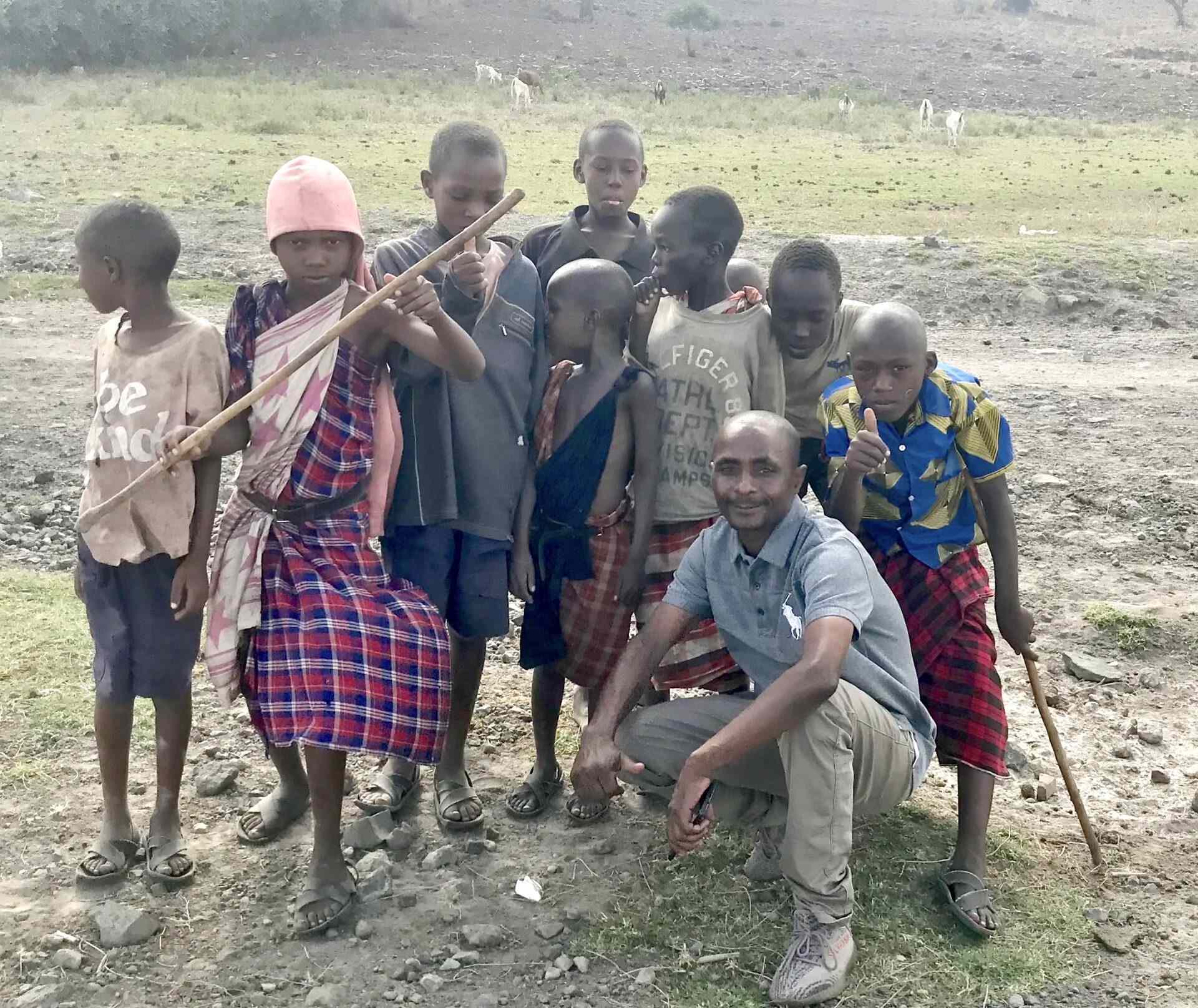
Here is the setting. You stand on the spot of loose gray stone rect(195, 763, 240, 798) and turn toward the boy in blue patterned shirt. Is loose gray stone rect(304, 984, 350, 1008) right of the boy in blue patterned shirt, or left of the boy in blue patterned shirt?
right

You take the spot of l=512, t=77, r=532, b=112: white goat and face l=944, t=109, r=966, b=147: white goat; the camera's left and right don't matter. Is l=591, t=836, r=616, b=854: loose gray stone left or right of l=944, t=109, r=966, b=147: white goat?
right

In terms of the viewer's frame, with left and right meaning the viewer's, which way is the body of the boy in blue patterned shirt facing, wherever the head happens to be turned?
facing the viewer

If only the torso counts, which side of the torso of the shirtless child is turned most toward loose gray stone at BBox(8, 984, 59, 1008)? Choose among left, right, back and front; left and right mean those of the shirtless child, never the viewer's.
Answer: front

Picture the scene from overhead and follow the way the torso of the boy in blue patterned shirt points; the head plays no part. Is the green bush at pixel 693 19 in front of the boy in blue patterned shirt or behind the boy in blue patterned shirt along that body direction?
behind

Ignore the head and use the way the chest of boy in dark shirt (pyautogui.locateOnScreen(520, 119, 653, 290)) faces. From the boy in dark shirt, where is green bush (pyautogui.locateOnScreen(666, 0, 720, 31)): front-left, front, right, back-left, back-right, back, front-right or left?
back

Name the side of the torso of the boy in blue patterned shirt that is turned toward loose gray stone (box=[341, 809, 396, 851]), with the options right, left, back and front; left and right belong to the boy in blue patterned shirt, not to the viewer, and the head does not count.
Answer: right

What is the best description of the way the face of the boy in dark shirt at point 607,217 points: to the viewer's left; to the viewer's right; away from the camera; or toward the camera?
toward the camera

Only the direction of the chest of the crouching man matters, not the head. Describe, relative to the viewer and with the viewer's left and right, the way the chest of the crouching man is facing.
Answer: facing the viewer and to the left of the viewer

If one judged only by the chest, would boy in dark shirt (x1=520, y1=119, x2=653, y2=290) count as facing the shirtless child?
yes

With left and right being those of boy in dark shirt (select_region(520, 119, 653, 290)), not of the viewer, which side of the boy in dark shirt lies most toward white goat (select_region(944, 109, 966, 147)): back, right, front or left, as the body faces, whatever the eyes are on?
back

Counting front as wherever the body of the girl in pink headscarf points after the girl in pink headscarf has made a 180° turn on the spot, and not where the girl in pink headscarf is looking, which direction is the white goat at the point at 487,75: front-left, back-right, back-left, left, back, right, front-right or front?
front

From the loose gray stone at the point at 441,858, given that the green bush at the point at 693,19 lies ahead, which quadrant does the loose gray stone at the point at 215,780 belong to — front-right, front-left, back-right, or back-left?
front-left

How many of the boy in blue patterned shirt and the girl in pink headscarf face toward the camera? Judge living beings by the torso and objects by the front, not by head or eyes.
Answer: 2
